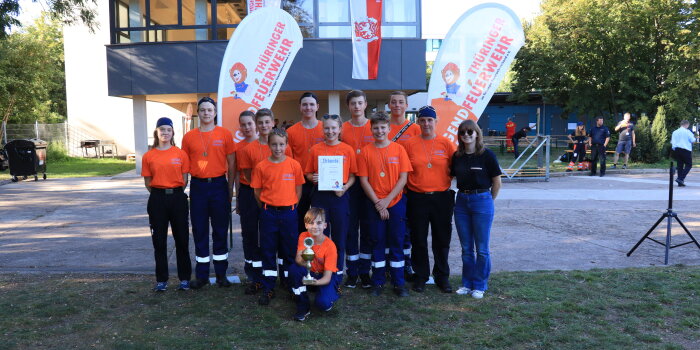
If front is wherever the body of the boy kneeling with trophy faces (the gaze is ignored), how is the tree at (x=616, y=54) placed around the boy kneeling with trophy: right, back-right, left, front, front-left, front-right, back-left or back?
back-left

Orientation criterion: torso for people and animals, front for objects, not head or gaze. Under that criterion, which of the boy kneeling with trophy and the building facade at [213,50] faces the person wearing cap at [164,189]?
the building facade

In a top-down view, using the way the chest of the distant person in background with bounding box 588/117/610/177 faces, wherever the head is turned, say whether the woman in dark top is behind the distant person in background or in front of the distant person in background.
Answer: in front

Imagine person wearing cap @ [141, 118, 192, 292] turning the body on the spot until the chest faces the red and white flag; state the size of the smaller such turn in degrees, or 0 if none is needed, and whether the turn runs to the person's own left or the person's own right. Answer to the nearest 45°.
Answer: approximately 135° to the person's own left

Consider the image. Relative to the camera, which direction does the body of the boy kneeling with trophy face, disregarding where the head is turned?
toward the camera

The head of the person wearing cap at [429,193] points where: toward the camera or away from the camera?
toward the camera

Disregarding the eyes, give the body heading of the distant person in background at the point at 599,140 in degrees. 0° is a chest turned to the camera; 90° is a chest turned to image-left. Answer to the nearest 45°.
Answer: approximately 0°

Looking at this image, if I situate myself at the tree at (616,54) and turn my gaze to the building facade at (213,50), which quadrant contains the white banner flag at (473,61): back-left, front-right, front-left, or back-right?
front-left

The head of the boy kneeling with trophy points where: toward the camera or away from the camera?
toward the camera

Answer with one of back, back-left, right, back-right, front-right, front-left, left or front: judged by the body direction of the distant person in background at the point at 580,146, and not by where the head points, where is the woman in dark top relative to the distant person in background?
front

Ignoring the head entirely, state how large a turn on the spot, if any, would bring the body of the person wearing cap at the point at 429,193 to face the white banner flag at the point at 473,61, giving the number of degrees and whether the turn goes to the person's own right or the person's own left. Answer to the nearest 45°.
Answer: approximately 180°

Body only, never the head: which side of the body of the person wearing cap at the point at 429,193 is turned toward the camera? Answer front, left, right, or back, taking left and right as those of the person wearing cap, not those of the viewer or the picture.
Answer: front

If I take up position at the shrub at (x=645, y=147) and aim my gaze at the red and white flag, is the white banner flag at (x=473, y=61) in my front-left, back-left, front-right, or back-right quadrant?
front-left

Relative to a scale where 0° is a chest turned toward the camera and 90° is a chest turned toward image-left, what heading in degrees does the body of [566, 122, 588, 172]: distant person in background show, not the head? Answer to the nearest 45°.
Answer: approximately 0°

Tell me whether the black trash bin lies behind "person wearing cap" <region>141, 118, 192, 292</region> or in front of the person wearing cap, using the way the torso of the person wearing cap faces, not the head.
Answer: behind
